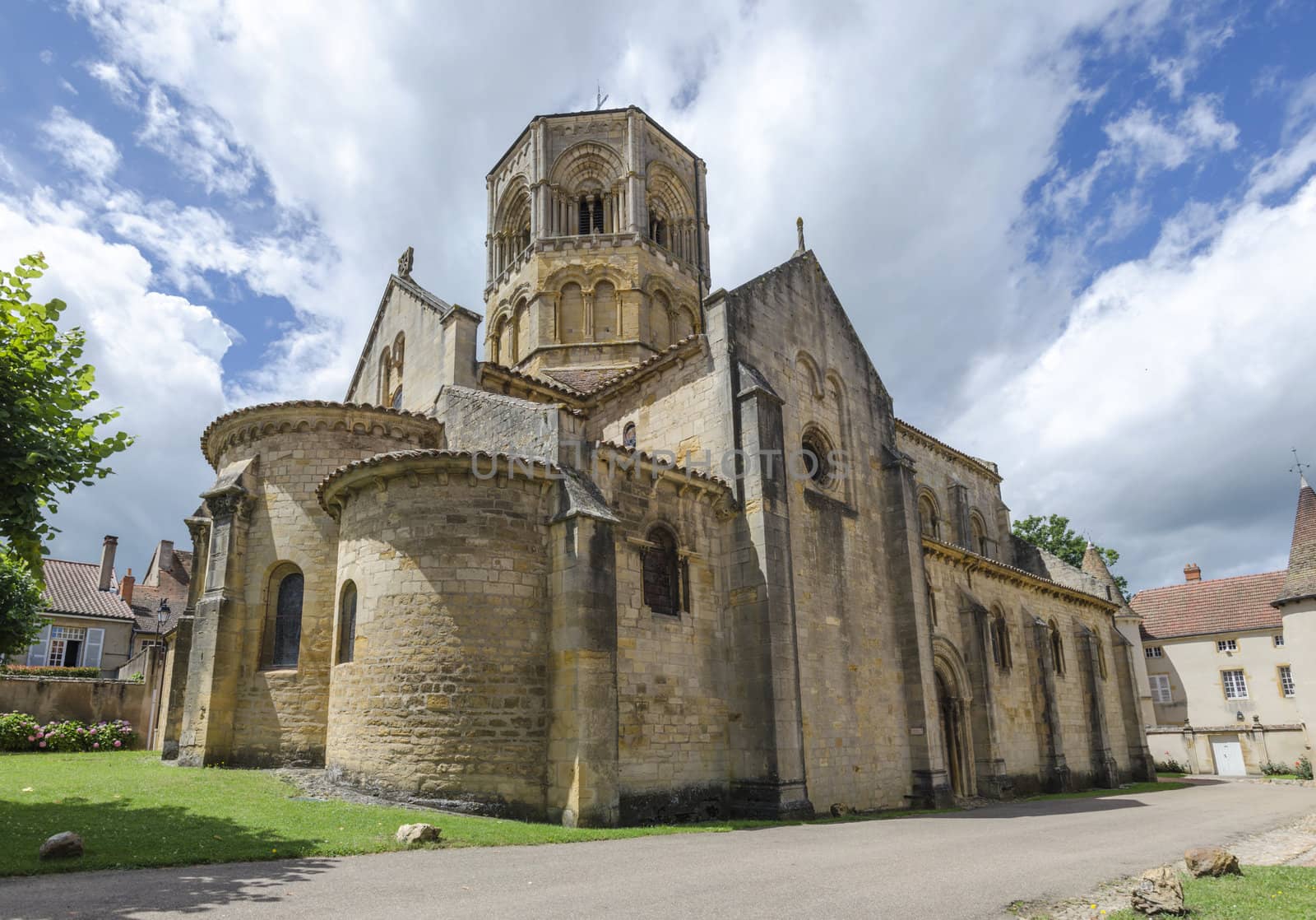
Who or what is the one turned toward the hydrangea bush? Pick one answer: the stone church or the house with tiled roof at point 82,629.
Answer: the house with tiled roof

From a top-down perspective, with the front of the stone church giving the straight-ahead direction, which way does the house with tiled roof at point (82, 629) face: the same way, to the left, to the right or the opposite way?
to the right

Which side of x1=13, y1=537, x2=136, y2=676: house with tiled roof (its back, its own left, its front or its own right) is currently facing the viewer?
front

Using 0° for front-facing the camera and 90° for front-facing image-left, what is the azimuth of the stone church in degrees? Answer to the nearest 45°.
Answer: approximately 225°

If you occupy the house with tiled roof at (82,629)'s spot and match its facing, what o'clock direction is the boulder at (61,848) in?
The boulder is roughly at 12 o'clock from the house with tiled roof.

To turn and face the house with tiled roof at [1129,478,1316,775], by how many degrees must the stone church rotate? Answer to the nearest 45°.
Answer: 0° — it already faces it

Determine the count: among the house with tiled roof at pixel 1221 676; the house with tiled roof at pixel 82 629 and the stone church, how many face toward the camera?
2

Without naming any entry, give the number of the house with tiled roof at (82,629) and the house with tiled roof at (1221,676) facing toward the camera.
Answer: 2

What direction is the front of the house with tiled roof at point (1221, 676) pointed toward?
toward the camera

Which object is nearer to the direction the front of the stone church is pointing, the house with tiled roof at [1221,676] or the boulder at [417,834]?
the house with tiled roof

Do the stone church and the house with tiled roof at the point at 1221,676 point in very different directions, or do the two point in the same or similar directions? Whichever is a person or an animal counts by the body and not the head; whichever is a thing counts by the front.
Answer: very different directions

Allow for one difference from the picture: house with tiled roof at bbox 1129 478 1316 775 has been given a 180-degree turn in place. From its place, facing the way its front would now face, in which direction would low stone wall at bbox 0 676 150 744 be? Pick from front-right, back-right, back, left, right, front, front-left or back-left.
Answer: back-left

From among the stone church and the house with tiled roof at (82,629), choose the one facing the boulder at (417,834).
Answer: the house with tiled roof

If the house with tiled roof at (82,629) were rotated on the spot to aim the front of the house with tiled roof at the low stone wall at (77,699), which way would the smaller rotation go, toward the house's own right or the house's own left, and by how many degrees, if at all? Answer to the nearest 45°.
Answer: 0° — it already faces it
